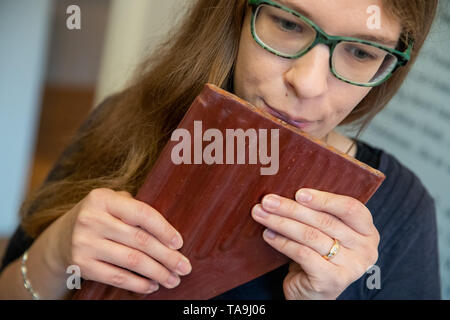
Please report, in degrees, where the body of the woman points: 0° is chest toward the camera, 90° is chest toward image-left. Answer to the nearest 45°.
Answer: approximately 0°

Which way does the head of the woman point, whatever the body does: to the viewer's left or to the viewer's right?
to the viewer's left
